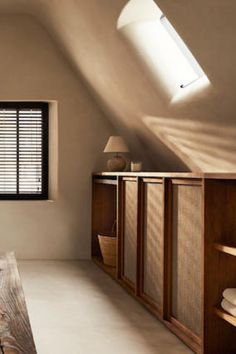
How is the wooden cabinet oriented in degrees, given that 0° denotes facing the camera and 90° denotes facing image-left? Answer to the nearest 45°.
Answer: approximately 45°

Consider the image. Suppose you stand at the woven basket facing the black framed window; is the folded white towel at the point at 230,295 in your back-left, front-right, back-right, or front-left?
back-left

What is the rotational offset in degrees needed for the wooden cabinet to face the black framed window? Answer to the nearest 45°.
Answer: approximately 90° to its right
